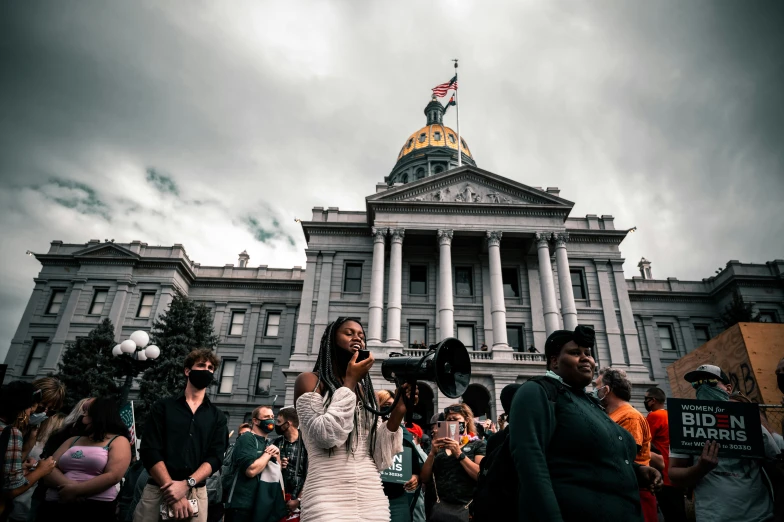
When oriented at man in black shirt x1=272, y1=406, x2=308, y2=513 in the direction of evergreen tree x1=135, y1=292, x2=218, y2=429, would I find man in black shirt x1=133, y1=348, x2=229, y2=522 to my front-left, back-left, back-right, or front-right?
back-left

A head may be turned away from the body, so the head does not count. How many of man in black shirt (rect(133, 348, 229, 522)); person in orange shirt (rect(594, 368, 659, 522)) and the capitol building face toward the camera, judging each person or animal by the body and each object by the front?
2

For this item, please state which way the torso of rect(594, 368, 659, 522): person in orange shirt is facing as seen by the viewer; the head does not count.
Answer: to the viewer's left

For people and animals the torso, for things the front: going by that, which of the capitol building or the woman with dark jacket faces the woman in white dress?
the capitol building

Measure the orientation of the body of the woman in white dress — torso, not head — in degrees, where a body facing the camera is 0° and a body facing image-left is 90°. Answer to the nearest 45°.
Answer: approximately 315°

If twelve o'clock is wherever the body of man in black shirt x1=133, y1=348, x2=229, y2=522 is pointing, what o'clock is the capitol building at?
The capitol building is roughly at 7 o'clock from the man in black shirt.

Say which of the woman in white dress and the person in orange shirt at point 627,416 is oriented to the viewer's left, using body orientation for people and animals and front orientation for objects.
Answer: the person in orange shirt

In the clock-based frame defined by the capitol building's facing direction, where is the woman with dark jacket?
The woman with dark jacket is roughly at 12 o'clock from the capitol building.
